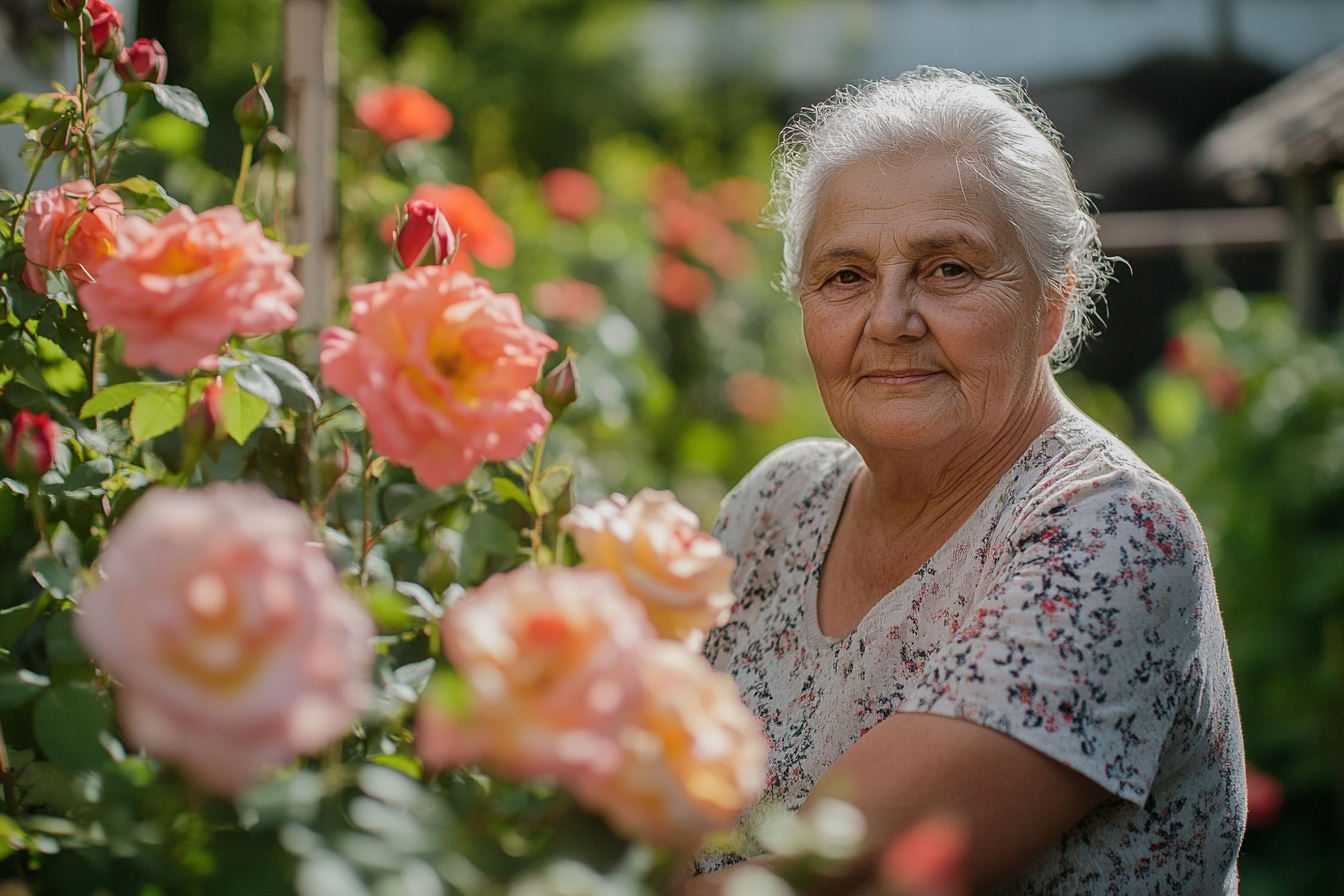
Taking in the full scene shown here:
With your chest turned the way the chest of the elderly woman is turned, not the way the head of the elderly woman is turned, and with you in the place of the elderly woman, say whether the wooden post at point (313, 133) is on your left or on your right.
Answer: on your right

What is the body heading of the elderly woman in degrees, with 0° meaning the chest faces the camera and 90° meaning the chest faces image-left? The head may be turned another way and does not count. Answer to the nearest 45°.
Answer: approximately 45°

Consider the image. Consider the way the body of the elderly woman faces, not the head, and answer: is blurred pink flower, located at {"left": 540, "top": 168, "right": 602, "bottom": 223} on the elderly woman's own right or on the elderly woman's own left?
on the elderly woman's own right

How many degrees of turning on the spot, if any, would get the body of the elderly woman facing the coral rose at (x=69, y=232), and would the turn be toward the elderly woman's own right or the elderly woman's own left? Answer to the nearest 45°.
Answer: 0° — they already face it

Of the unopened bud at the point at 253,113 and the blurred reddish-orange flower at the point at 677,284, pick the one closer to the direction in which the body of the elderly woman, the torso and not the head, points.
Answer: the unopened bud

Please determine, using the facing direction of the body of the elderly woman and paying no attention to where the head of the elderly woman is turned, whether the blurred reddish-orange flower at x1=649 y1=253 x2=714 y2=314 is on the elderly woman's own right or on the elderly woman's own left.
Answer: on the elderly woman's own right
